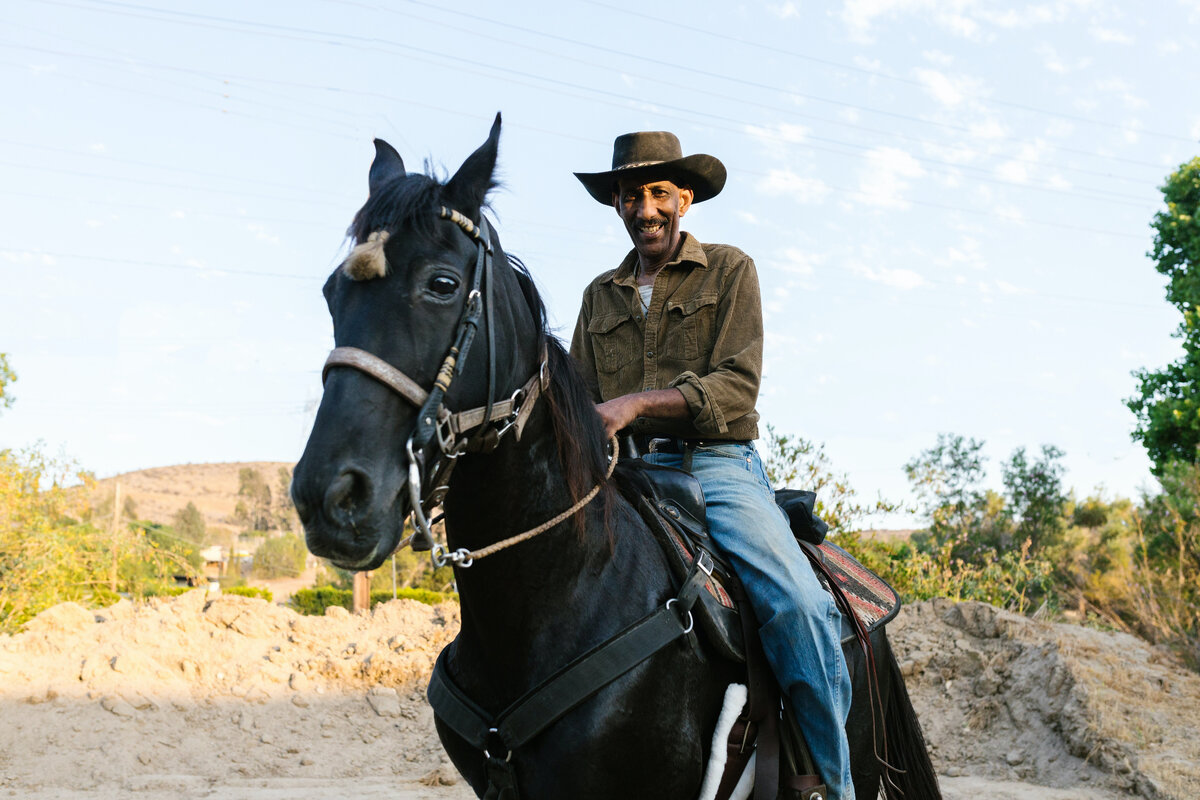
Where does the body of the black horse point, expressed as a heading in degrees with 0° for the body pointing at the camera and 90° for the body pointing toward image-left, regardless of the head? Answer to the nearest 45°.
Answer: approximately 45°

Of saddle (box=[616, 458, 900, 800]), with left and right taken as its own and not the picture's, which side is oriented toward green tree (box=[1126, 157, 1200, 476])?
back

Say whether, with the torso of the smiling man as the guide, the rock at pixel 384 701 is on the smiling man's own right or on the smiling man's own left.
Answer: on the smiling man's own right

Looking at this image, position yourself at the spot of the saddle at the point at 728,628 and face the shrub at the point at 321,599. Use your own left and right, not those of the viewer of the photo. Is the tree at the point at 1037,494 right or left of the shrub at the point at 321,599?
right

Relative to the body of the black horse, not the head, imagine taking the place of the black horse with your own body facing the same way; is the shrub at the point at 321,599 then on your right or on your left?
on your right

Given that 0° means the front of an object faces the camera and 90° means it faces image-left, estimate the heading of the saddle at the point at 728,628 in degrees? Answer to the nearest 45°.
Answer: approximately 45°
